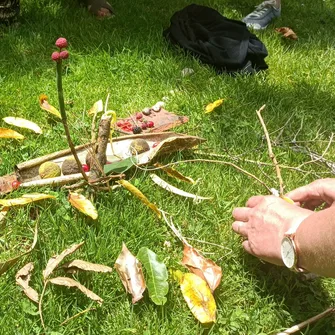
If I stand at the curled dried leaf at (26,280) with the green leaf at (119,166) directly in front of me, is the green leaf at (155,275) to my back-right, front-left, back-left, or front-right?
front-right

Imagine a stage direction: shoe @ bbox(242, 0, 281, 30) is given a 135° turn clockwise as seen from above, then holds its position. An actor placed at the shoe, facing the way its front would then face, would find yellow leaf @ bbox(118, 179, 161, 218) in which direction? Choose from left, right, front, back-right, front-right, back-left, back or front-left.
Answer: back

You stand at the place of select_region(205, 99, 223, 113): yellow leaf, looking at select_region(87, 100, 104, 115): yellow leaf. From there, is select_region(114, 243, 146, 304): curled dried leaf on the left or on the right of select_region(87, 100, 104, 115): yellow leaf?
left

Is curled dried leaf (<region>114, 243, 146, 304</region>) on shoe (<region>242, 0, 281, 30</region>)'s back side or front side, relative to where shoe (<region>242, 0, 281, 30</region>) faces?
on the front side

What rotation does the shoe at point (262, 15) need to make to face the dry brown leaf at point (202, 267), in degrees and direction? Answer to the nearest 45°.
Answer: approximately 45° to its left

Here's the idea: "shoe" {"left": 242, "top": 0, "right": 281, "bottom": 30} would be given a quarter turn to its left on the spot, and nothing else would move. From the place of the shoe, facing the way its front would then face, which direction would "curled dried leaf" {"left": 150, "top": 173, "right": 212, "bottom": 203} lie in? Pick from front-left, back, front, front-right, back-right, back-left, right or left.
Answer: front-right

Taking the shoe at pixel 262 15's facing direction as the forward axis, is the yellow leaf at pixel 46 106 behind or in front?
in front

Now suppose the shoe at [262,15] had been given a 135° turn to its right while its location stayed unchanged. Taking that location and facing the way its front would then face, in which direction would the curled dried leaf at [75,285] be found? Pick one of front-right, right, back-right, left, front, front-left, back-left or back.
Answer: back

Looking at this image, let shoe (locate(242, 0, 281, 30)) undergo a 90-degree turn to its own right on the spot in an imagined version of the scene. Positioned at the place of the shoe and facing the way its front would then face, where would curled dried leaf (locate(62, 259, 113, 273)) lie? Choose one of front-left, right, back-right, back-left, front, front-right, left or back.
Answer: back-left

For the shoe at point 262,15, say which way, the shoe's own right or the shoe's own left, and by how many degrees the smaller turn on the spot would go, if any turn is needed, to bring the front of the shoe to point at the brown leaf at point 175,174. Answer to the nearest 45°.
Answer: approximately 45° to the shoe's own left

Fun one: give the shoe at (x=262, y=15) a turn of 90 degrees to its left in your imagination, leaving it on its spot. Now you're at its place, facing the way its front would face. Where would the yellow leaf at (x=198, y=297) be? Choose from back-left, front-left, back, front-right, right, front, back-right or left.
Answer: front-right

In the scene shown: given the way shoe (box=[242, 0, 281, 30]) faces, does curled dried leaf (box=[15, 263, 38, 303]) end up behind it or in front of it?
in front
